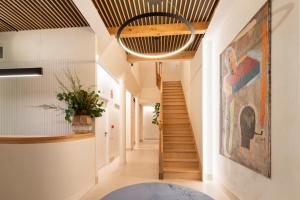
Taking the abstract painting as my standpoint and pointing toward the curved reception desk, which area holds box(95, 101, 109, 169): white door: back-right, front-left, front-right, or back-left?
front-right

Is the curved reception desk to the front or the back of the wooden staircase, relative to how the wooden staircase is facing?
to the front

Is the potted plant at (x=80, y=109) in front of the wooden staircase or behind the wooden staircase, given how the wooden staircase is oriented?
in front

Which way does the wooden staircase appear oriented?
toward the camera

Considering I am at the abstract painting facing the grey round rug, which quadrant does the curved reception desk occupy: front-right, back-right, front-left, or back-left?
front-right

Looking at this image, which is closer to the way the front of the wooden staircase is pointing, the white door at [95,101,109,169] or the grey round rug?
the grey round rug

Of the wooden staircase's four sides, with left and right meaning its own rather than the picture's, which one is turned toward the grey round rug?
front

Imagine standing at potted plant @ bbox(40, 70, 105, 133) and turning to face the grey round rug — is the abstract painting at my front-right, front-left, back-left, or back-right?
front-left
